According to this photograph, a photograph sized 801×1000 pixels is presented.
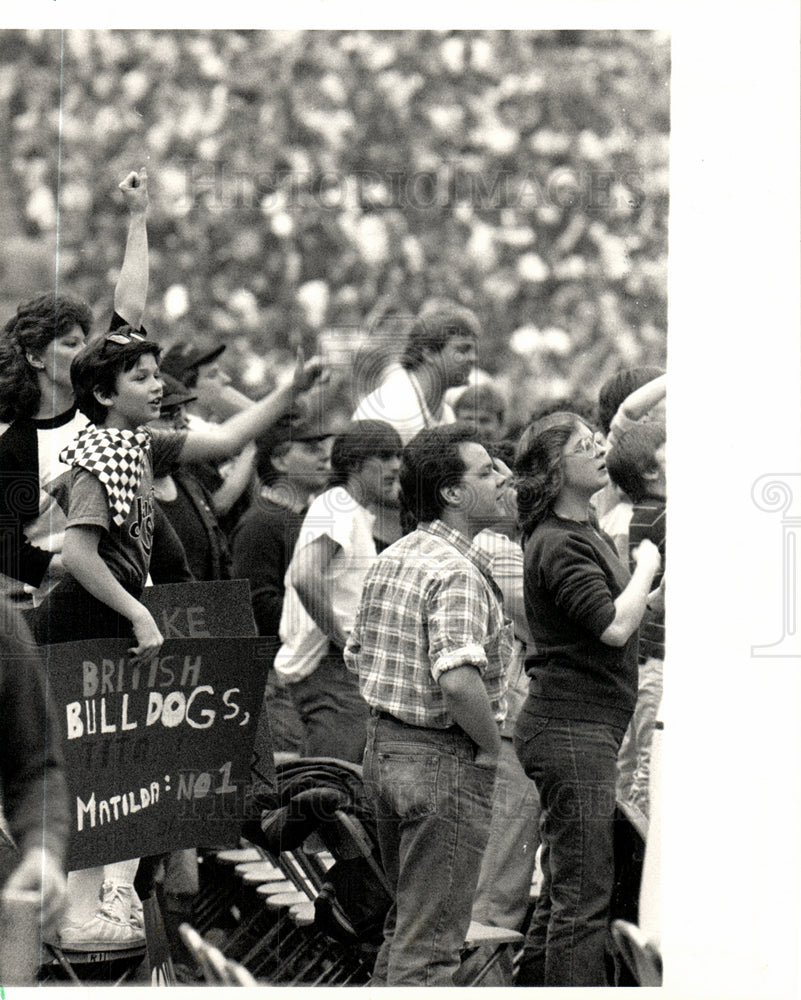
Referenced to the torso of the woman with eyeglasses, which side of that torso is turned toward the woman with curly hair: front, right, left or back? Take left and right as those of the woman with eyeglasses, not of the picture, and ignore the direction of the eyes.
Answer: back

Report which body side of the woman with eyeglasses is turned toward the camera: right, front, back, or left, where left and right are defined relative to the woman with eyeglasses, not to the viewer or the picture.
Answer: right

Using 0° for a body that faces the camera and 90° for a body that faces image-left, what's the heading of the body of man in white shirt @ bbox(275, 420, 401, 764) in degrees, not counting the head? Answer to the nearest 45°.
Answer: approximately 270°

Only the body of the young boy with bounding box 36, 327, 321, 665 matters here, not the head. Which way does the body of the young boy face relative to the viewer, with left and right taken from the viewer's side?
facing the viewer and to the right of the viewer

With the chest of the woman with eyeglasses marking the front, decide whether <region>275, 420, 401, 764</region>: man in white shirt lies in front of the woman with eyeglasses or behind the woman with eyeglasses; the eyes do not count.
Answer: behind

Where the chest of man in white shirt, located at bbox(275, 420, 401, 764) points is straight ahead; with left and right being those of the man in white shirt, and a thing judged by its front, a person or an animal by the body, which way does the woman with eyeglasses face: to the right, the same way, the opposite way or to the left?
the same way

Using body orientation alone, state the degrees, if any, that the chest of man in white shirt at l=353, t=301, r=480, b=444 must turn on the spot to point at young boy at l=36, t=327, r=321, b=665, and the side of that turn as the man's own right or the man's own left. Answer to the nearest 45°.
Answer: approximately 135° to the man's own right

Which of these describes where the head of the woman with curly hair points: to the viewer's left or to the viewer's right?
to the viewer's right

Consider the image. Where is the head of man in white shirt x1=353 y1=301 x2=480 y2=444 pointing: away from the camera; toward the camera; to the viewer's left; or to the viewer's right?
to the viewer's right

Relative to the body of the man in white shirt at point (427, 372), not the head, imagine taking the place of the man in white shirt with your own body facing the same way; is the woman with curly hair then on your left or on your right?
on your right

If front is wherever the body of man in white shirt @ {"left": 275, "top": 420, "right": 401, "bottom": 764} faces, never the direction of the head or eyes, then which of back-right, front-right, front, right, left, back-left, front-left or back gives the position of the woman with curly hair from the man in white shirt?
back

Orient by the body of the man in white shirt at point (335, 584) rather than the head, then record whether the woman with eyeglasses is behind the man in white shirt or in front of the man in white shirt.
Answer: in front

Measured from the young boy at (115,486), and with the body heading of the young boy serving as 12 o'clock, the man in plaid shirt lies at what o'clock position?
The man in plaid shirt is roughly at 11 o'clock from the young boy.
